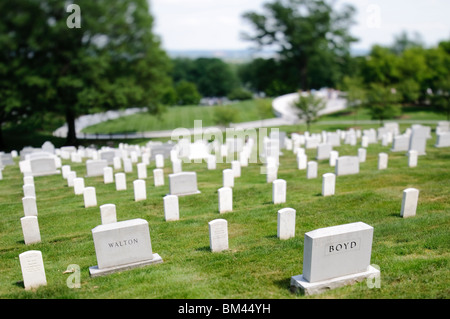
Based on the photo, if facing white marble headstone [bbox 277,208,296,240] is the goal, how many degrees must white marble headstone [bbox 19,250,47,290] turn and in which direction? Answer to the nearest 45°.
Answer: approximately 90° to its left

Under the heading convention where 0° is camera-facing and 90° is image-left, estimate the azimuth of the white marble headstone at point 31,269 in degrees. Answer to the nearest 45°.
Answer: approximately 0°

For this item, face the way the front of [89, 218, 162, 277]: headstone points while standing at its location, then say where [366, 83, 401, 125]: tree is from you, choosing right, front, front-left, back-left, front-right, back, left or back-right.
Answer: back-left

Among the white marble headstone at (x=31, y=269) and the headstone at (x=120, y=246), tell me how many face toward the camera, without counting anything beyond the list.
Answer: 2

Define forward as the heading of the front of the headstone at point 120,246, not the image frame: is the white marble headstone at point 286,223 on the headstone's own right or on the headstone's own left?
on the headstone's own left

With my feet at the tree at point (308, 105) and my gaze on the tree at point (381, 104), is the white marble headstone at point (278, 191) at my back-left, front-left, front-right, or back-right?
back-right

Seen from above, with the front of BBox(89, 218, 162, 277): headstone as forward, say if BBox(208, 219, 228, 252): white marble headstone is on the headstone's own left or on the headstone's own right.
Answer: on the headstone's own left

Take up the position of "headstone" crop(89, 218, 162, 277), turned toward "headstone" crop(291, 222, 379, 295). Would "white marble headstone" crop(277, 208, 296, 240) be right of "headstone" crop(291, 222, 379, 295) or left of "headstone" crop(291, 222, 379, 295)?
left

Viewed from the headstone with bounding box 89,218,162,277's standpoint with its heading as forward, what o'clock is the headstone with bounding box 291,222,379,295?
the headstone with bounding box 291,222,379,295 is roughly at 10 o'clock from the headstone with bounding box 89,218,162,277.

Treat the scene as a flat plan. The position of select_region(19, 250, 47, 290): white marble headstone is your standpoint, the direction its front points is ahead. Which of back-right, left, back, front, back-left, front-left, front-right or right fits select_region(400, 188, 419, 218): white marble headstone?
left

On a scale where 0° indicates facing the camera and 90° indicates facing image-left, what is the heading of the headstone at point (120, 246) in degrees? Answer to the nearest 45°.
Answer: approximately 0°

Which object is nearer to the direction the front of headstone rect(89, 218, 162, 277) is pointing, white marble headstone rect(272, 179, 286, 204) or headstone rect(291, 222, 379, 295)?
the headstone
